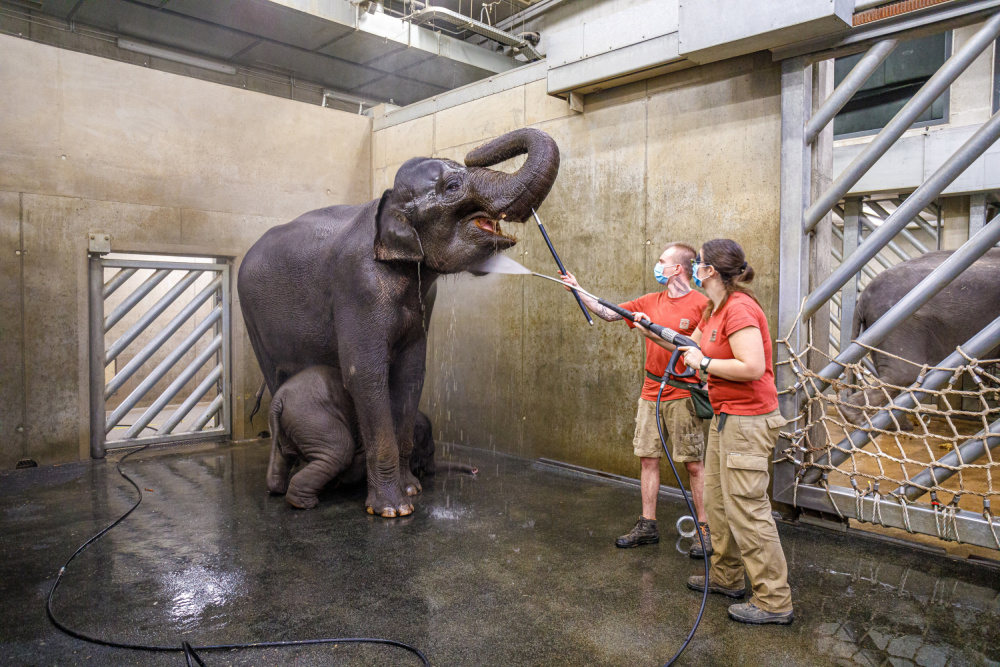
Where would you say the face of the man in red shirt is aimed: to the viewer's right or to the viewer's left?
to the viewer's left

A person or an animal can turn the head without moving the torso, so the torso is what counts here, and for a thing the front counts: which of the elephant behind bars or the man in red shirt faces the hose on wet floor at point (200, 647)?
the man in red shirt

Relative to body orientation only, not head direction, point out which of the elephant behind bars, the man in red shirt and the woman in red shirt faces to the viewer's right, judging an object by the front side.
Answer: the elephant behind bars

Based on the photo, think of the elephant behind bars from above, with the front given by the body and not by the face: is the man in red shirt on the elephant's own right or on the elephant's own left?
on the elephant's own right

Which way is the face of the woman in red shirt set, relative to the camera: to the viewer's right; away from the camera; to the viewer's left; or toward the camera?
to the viewer's left

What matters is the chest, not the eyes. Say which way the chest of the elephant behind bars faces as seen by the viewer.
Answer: to the viewer's right

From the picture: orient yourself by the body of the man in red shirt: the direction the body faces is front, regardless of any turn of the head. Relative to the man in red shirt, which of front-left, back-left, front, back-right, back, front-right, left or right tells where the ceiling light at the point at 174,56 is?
right

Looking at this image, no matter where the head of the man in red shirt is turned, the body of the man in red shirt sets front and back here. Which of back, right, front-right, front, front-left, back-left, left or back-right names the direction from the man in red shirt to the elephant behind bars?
back

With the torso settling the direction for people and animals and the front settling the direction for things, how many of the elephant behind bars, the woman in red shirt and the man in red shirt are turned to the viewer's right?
1

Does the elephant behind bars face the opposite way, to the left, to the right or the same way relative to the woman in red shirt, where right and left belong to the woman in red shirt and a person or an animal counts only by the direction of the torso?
the opposite way

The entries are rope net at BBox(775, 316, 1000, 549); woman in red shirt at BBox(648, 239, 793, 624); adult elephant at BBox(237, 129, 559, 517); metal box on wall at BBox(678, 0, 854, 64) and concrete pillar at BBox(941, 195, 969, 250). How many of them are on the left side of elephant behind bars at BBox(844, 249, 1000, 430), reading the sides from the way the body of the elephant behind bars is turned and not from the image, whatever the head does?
1

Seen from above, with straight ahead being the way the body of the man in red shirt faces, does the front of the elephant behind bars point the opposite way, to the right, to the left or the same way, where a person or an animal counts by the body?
to the left

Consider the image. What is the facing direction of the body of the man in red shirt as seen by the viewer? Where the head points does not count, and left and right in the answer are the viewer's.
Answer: facing the viewer and to the left of the viewer

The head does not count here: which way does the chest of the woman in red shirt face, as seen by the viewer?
to the viewer's left

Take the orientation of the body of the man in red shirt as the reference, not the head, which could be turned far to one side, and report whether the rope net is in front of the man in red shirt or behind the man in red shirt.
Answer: behind
